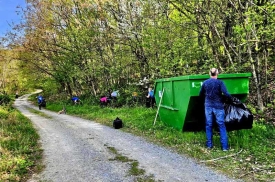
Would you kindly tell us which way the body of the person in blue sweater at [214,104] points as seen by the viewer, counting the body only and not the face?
away from the camera

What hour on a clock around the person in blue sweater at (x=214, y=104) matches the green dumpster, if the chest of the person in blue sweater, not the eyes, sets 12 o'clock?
The green dumpster is roughly at 11 o'clock from the person in blue sweater.
